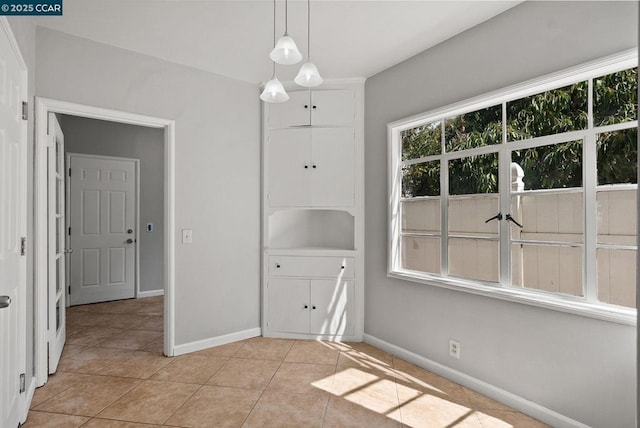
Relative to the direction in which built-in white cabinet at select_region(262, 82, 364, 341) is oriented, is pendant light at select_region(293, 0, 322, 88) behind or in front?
in front

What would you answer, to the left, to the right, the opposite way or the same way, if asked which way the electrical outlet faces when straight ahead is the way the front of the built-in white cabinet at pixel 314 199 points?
to the right

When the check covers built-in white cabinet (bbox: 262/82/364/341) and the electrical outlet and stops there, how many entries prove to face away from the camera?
0

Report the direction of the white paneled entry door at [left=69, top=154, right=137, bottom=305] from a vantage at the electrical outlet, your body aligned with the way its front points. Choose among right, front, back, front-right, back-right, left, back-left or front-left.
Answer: front-right

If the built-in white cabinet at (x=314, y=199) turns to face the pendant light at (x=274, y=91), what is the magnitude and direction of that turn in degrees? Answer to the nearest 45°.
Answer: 0° — it already faces it

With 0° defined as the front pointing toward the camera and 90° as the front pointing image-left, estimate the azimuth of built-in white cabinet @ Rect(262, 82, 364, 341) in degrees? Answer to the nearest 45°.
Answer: approximately 0°

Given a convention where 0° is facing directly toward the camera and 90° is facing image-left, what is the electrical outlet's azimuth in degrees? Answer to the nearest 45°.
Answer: approximately 45°

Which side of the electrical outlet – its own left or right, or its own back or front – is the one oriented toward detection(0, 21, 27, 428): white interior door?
front

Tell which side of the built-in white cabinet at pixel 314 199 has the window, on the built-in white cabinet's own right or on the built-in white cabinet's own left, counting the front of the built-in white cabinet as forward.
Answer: on the built-in white cabinet's own left
